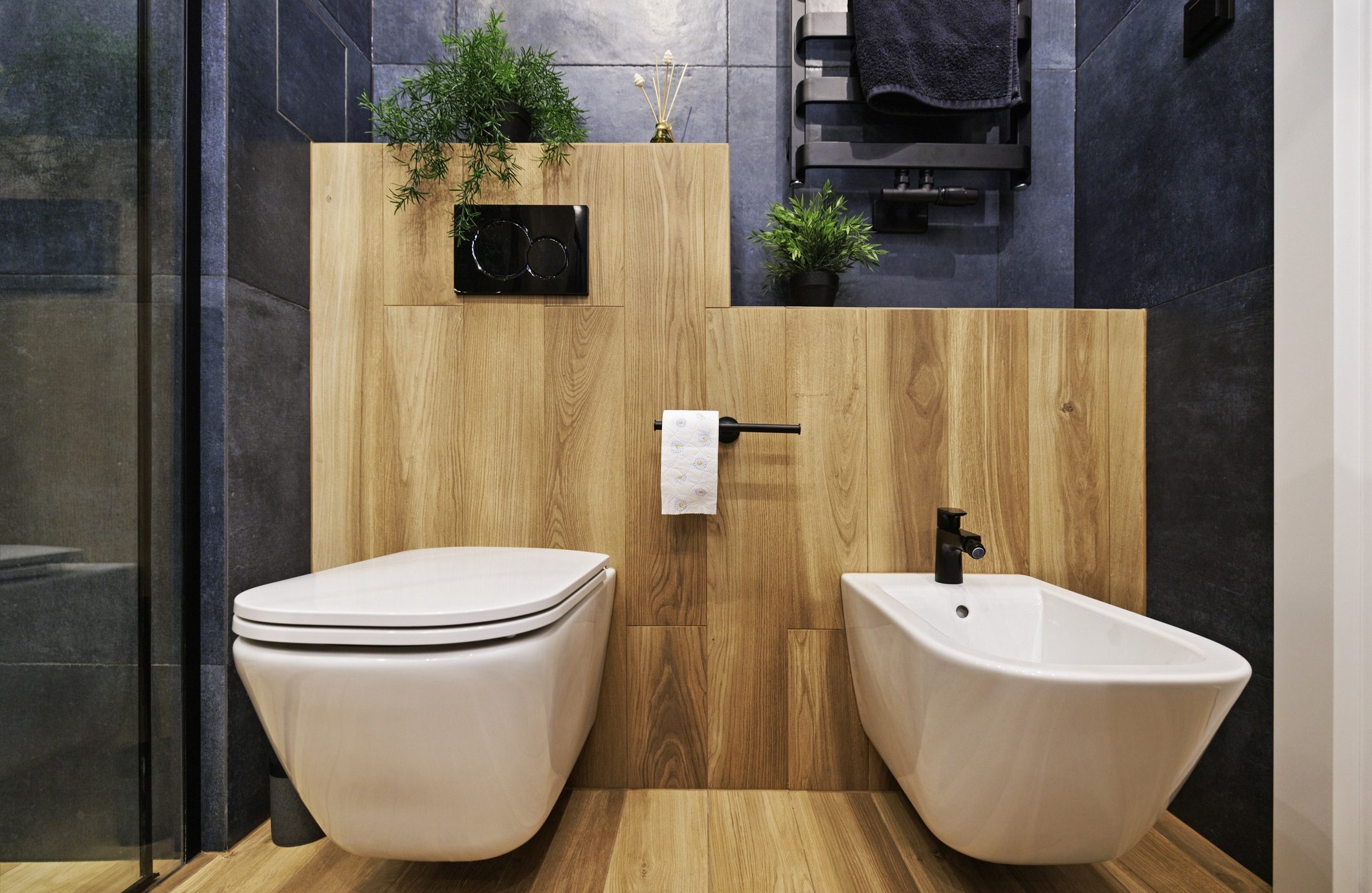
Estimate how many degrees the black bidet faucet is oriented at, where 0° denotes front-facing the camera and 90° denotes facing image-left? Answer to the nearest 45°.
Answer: approximately 315°

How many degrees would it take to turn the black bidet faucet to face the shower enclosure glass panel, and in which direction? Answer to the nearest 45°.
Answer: approximately 90° to its right
